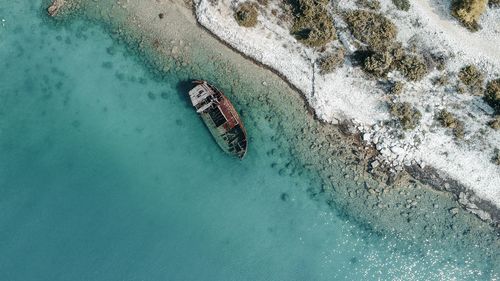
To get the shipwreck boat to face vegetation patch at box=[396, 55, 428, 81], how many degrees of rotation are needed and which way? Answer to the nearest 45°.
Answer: approximately 45° to its left

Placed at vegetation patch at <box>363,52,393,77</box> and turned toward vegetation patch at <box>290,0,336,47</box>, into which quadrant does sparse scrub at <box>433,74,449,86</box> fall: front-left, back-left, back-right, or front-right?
back-right

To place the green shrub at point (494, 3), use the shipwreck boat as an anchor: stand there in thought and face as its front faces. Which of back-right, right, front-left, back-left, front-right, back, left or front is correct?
front-left

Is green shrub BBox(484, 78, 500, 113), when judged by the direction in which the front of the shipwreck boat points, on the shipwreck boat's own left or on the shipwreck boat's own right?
on the shipwreck boat's own left

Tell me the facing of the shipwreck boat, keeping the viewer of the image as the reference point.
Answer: facing the viewer and to the right of the viewer

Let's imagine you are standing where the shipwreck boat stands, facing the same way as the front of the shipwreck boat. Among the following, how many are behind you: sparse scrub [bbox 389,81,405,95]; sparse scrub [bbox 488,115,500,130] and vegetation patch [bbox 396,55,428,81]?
0

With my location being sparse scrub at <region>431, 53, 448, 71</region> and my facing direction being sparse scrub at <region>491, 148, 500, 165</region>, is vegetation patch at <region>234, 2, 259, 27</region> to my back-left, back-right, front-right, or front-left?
back-right

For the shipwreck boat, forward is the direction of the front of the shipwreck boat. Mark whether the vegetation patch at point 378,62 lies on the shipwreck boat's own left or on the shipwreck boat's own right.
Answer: on the shipwreck boat's own left

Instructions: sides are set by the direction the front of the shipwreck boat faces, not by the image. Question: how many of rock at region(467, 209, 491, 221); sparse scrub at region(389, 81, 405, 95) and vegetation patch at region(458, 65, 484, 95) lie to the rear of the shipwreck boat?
0

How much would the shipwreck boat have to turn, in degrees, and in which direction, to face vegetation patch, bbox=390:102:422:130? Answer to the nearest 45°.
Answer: approximately 45° to its left

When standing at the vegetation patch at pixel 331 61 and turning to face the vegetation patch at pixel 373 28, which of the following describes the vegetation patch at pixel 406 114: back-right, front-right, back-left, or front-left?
front-right

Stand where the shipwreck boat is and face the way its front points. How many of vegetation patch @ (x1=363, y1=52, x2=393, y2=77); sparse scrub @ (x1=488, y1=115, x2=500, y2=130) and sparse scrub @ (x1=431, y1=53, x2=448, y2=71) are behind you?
0

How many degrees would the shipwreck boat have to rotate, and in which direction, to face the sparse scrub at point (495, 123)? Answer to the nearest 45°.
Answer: approximately 45° to its left
